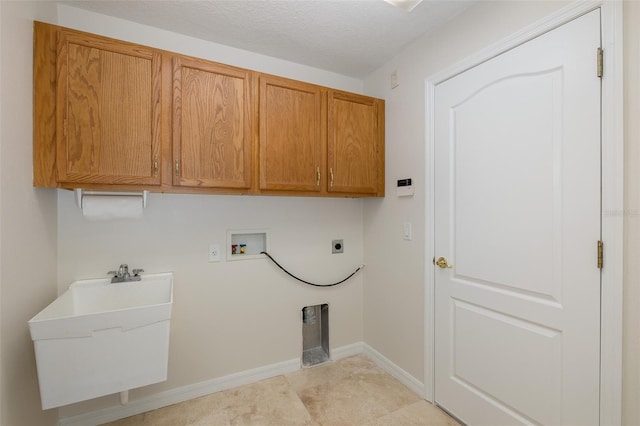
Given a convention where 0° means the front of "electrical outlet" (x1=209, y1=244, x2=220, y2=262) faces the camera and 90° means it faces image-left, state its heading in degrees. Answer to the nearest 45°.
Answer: approximately 0°

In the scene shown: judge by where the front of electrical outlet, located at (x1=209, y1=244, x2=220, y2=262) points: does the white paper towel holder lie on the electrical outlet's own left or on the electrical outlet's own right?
on the electrical outlet's own right

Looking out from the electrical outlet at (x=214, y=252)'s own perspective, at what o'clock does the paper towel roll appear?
The paper towel roll is roughly at 2 o'clock from the electrical outlet.
